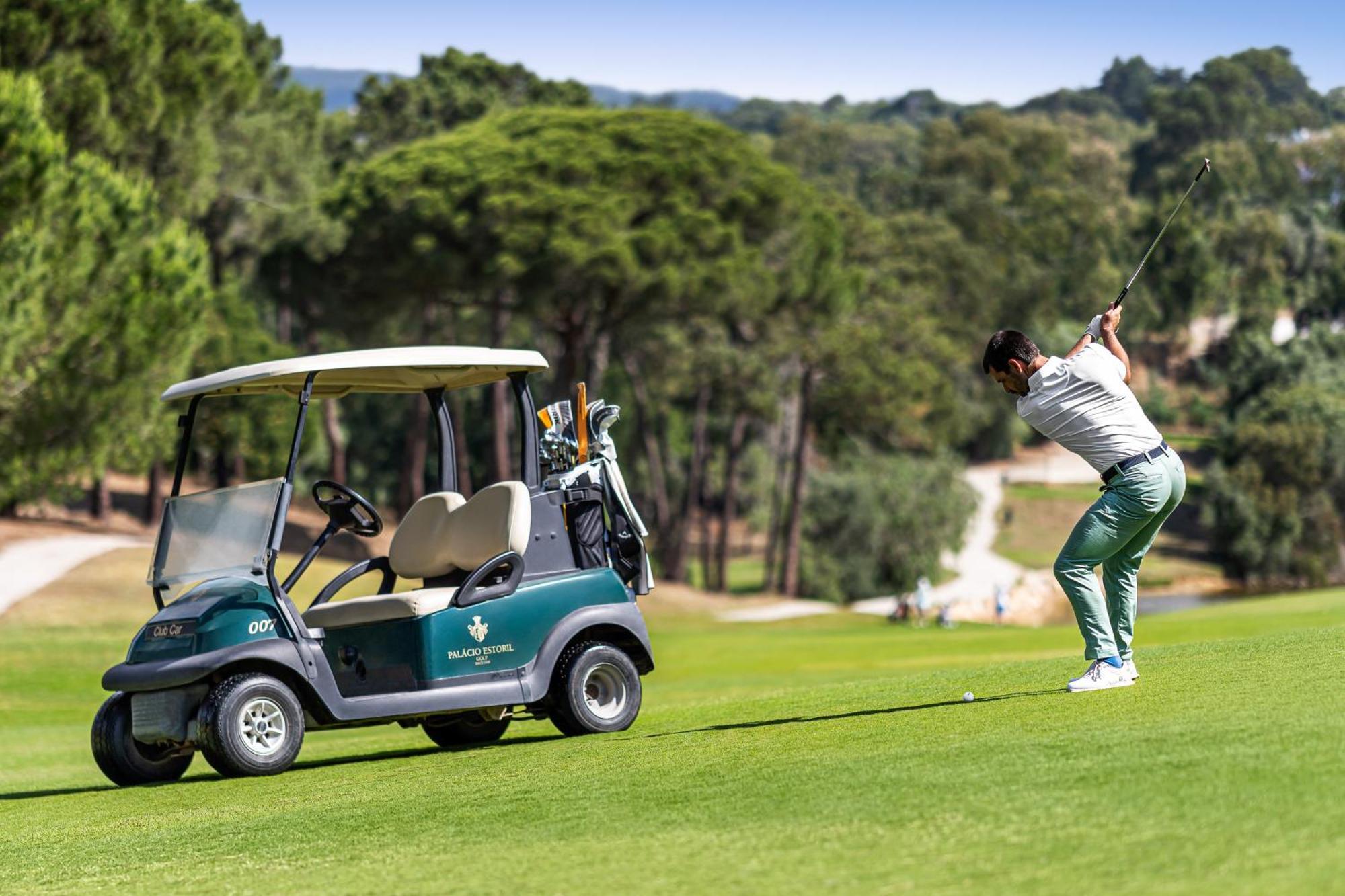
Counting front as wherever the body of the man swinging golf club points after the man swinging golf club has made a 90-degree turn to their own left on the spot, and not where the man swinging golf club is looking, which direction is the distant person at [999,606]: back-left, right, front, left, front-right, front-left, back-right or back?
back

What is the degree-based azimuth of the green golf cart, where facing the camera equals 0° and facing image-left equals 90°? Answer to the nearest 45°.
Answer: approximately 45°

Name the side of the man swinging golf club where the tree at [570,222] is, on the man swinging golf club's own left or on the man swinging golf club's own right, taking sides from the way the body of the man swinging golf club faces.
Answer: on the man swinging golf club's own right

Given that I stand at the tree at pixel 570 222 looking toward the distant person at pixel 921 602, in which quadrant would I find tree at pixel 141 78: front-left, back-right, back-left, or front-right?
back-right

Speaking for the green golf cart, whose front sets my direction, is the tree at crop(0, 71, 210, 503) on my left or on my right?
on my right

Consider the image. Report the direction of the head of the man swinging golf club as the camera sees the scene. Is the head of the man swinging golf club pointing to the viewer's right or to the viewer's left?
to the viewer's left

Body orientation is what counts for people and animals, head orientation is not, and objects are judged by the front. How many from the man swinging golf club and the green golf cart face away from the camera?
0

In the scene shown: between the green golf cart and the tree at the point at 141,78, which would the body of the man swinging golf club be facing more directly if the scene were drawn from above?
the green golf cart

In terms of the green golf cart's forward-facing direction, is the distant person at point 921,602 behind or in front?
behind

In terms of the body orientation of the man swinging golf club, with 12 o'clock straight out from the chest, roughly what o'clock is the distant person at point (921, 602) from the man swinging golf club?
The distant person is roughly at 3 o'clock from the man swinging golf club.

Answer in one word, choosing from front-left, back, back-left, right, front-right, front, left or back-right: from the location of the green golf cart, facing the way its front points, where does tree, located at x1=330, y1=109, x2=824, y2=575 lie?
back-right

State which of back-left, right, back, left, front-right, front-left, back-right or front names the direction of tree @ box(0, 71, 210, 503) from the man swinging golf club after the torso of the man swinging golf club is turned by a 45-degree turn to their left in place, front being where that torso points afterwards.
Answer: right

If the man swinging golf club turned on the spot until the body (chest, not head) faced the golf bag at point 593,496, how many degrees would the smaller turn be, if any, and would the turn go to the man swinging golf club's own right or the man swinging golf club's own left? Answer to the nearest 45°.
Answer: approximately 45° to the man swinging golf club's own left

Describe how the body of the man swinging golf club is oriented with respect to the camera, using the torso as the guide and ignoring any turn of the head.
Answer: to the viewer's left
